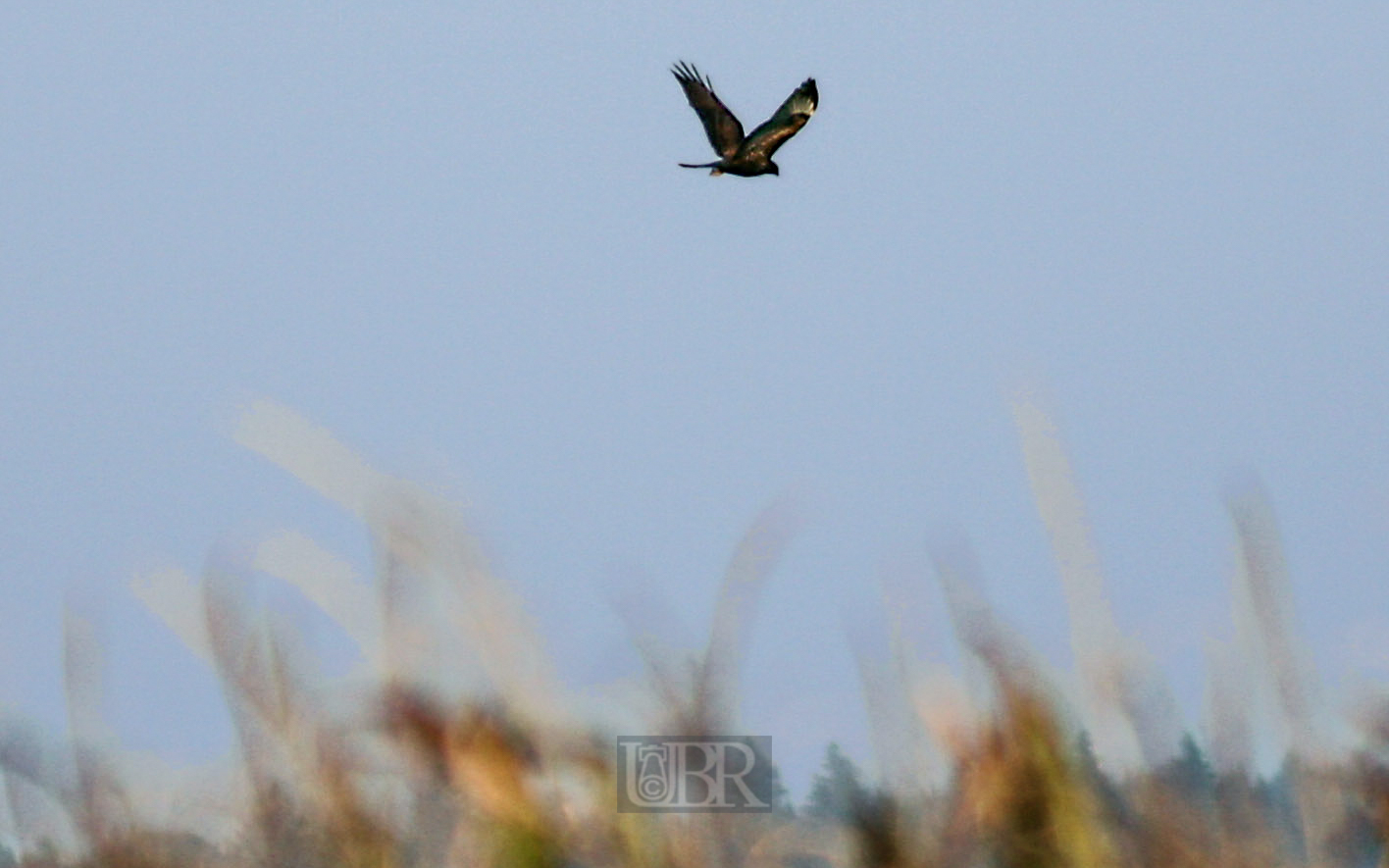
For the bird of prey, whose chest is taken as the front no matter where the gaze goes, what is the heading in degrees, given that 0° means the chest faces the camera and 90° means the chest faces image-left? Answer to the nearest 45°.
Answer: approximately 270°
